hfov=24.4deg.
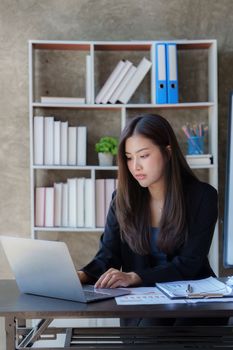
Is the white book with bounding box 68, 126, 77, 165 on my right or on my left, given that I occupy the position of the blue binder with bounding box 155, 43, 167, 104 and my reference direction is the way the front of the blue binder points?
on my right

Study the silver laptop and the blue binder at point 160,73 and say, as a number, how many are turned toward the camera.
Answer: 1

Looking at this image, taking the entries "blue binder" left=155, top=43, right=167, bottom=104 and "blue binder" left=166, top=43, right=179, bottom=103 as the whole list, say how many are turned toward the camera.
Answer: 2

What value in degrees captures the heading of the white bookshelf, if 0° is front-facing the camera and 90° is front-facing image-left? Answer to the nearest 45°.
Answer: approximately 0°

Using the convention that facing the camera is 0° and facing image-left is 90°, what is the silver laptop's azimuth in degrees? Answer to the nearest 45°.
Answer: approximately 225°

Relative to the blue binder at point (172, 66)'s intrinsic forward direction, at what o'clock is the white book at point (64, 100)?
The white book is roughly at 3 o'clock from the blue binder.

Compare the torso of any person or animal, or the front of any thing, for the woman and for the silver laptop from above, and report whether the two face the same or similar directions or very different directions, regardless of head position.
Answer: very different directions

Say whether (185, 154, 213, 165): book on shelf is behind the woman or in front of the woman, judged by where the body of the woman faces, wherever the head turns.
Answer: behind

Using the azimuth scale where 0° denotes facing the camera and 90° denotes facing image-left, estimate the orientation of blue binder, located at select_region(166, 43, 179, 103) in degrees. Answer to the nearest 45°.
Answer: approximately 0°
